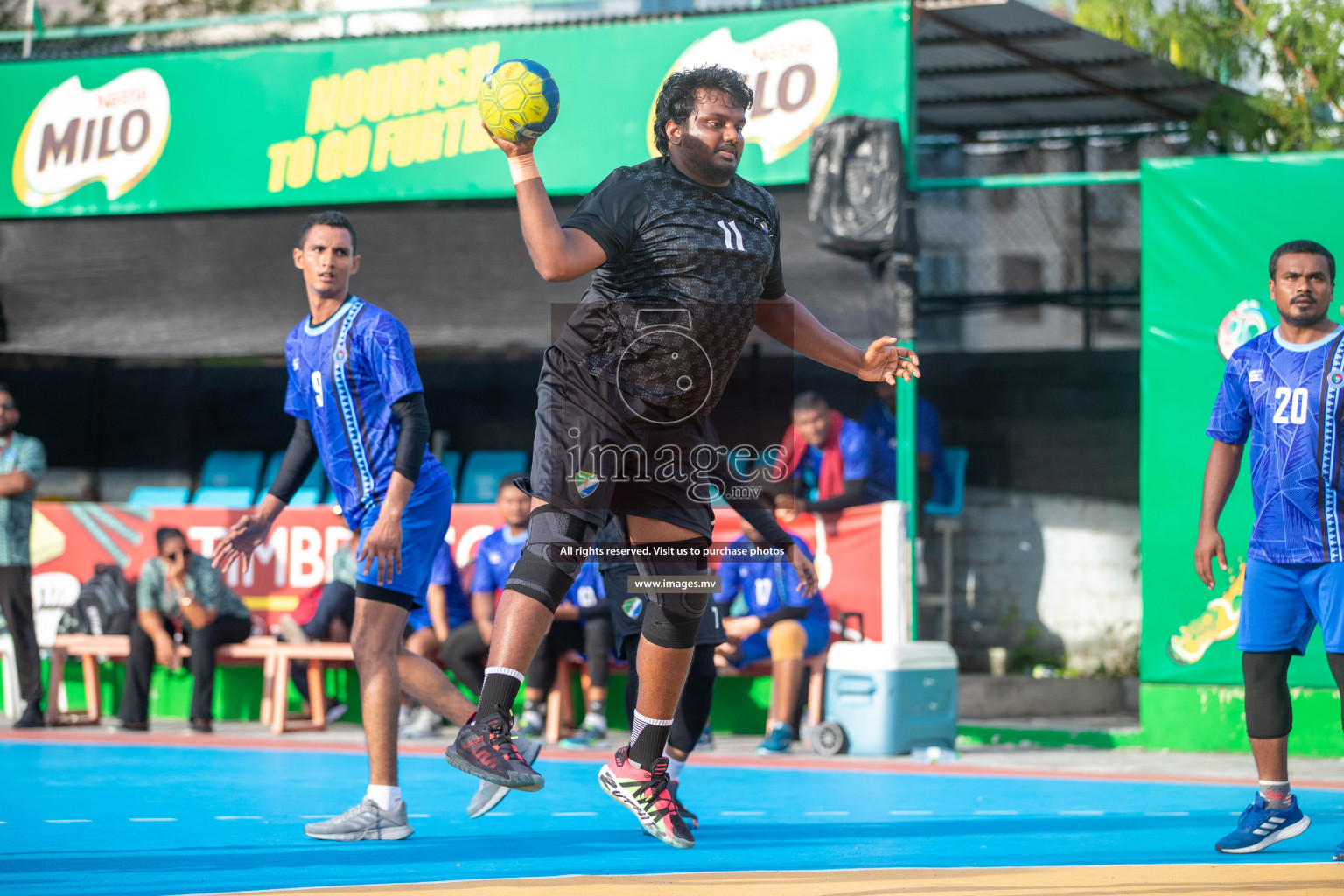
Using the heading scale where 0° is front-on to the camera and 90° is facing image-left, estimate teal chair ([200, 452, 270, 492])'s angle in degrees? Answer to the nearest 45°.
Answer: approximately 0°

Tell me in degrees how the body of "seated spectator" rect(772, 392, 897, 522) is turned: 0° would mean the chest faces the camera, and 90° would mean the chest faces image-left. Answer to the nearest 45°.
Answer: approximately 45°

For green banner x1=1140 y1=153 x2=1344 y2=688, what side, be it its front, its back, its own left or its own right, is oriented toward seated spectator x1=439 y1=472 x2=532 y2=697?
right

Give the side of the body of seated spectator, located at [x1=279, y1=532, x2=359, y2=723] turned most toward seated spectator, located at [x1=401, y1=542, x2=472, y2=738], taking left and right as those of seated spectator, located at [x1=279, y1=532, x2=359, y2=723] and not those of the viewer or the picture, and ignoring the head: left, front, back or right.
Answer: left

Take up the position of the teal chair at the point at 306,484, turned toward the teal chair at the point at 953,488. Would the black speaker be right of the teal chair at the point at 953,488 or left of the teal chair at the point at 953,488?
right

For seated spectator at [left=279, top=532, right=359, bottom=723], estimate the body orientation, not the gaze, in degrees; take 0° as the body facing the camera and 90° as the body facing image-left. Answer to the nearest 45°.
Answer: approximately 45°
